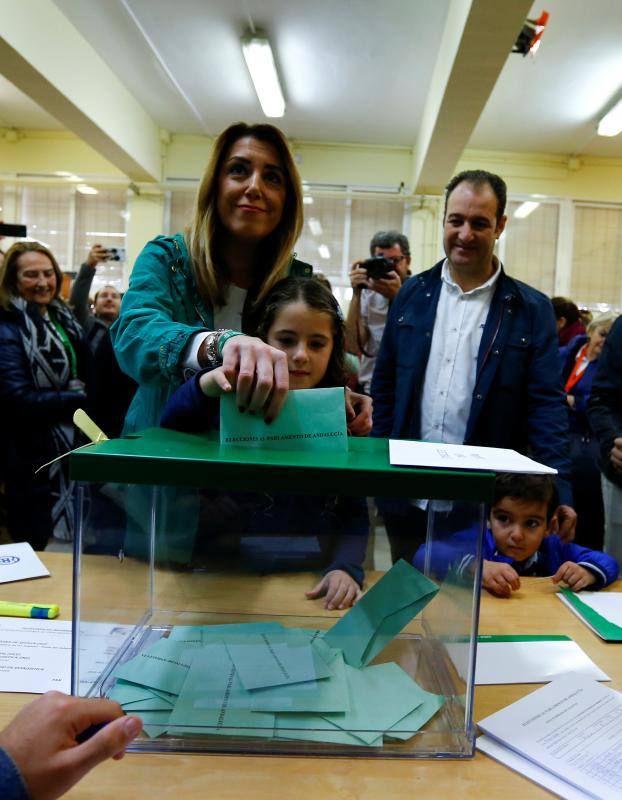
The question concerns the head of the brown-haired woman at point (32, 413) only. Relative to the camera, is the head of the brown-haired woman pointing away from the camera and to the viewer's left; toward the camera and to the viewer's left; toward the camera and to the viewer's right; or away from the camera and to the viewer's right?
toward the camera and to the viewer's right

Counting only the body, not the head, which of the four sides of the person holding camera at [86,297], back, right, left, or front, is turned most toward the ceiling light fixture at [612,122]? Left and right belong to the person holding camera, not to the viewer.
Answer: left

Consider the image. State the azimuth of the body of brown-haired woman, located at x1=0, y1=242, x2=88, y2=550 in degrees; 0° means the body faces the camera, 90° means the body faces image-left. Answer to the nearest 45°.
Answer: approximately 315°

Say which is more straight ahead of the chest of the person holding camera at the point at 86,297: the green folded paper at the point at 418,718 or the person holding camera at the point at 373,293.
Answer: the green folded paper

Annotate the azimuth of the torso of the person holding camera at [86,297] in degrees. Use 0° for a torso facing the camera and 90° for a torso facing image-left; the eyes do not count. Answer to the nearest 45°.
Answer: approximately 0°

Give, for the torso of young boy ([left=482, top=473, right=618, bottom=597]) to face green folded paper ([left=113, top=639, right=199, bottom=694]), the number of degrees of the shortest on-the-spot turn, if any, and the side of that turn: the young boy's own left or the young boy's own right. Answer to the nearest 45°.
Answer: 0° — they already face it
